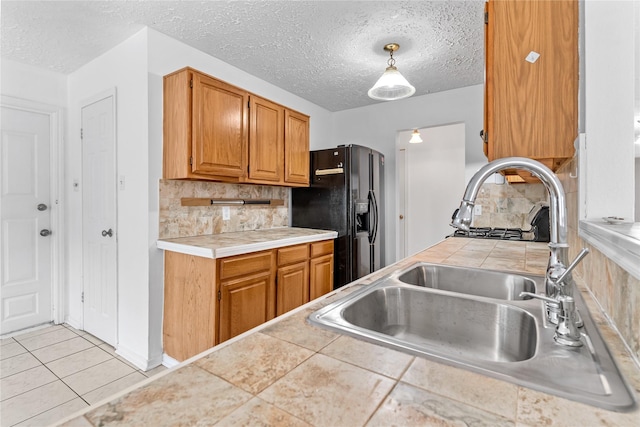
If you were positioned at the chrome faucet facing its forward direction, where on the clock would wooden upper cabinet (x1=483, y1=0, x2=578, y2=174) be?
The wooden upper cabinet is roughly at 3 o'clock from the chrome faucet.

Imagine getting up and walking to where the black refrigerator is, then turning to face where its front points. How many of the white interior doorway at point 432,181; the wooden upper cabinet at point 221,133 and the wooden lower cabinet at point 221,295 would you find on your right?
2

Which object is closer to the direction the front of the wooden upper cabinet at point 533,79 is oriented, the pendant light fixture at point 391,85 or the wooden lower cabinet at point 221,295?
the wooden lower cabinet

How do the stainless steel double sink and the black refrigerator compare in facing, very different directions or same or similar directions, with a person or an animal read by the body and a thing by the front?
very different directions

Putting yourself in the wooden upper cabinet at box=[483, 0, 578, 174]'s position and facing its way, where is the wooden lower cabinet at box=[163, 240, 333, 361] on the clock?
The wooden lower cabinet is roughly at 12 o'clock from the wooden upper cabinet.

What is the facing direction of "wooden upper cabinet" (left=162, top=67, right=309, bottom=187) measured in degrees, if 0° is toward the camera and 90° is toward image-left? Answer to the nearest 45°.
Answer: approximately 315°

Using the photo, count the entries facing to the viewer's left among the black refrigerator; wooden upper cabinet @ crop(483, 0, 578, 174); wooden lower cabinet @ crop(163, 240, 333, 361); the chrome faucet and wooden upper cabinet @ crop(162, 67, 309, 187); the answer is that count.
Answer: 2

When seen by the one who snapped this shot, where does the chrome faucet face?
facing to the left of the viewer

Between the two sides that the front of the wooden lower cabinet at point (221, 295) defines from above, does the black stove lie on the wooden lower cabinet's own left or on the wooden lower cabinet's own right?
on the wooden lower cabinet's own left

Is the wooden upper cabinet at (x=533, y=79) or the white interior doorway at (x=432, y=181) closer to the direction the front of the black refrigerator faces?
the wooden upper cabinet

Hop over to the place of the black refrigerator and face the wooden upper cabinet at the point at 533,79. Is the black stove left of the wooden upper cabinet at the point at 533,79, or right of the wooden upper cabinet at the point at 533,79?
left
